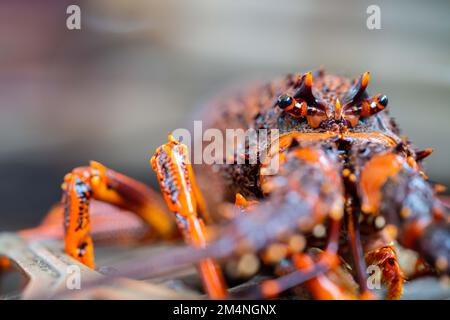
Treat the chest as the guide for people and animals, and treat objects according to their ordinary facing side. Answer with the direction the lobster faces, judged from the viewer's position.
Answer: facing the viewer
